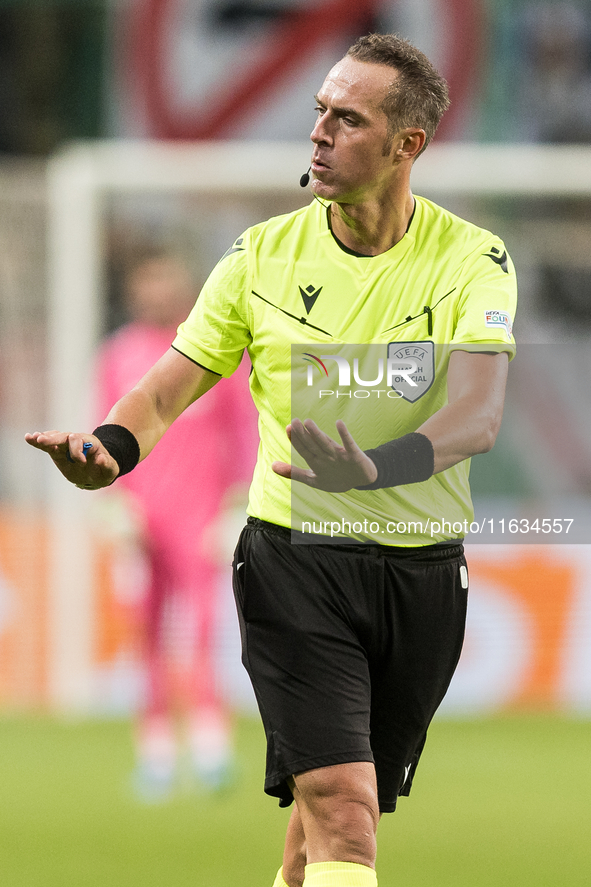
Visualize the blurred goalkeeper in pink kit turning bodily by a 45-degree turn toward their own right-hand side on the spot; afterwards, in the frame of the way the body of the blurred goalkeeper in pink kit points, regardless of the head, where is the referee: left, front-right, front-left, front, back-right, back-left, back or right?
front-left

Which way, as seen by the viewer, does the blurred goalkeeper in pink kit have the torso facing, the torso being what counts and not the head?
toward the camera

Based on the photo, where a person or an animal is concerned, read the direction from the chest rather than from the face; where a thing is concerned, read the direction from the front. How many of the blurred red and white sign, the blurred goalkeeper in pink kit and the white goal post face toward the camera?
3

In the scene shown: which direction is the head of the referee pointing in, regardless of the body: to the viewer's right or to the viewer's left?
to the viewer's left

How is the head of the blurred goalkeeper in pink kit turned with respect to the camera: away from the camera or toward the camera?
toward the camera

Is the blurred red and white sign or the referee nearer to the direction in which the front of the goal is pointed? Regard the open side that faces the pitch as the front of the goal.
the referee

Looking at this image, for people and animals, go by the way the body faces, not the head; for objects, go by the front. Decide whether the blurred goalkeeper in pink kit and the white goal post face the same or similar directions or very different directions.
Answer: same or similar directions

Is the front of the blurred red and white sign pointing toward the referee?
yes

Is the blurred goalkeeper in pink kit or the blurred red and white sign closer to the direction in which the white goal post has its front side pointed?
the blurred goalkeeper in pink kit

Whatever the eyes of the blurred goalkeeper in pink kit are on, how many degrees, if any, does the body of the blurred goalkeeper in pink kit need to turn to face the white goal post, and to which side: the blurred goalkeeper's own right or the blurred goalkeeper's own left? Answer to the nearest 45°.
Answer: approximately 180°

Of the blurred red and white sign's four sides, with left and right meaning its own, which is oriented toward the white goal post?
front

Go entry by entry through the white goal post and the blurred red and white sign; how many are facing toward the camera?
2

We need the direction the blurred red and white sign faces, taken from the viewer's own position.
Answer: facing the viewer

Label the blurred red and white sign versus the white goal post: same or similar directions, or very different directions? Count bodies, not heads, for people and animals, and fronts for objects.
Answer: same or similar directions

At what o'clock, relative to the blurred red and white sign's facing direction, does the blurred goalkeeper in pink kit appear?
The blurred goalkeeper in pink kit is roughly at 12 o'clock from the blurred red and white sign.
